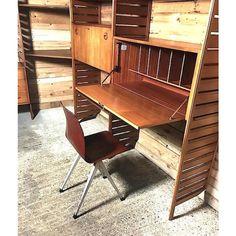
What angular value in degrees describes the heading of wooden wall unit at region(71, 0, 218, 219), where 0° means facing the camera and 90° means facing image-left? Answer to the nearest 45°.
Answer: approximately 45°

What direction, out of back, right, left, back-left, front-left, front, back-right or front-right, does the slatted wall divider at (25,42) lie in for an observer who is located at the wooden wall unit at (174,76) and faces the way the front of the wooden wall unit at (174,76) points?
right
